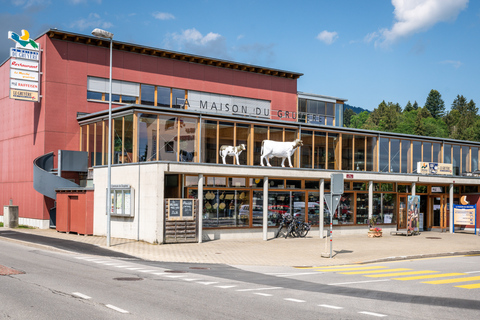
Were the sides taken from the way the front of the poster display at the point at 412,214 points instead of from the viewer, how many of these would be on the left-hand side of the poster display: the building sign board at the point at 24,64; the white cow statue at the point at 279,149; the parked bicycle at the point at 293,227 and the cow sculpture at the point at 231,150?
0

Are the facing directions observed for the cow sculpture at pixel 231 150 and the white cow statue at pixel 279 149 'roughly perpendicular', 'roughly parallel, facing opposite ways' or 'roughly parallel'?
roughly parallel

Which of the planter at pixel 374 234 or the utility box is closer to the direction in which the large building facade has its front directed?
the planter

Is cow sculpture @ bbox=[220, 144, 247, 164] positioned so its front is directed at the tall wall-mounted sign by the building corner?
no

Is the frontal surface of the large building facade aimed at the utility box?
no

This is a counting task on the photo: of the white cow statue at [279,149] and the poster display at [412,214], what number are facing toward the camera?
1

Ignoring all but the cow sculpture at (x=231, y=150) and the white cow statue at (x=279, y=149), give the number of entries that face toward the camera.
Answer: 0

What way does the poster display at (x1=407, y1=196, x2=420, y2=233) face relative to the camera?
toward the camera

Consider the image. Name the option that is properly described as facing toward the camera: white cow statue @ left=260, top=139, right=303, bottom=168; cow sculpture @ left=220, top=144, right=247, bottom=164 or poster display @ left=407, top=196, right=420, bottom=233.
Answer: the poster display

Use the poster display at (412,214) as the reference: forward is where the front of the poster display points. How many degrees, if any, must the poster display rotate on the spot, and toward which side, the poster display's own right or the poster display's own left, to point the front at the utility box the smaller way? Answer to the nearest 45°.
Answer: approximately 90° to the poster display's own right
